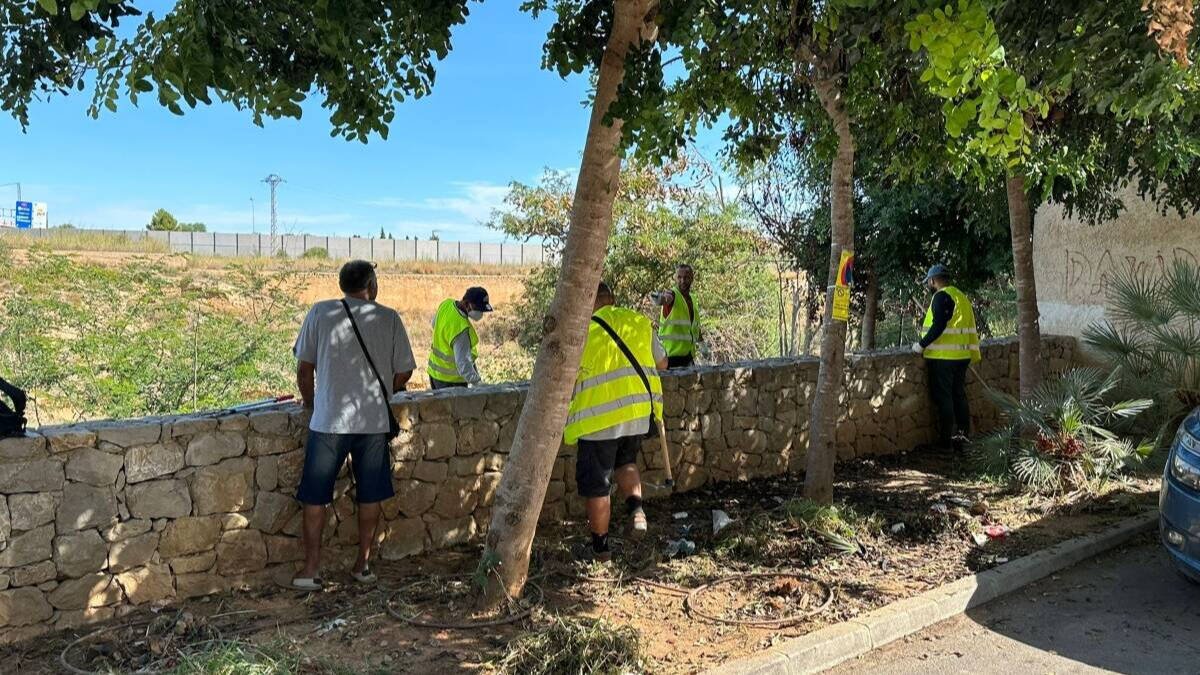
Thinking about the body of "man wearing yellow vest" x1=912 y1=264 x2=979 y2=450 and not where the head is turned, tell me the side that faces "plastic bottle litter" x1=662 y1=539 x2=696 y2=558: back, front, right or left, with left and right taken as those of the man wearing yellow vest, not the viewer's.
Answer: left

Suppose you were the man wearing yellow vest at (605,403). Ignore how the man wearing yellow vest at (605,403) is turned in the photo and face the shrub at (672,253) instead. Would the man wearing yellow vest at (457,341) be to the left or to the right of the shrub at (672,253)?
left

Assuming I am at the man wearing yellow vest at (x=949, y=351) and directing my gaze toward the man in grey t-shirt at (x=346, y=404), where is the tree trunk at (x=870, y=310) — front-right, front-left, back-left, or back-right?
back-right

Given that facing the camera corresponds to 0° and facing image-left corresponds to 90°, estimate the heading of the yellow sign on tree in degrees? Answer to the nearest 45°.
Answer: approximately 0°

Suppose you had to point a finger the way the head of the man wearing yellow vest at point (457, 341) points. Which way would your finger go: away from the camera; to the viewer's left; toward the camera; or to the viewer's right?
to the viewer's right

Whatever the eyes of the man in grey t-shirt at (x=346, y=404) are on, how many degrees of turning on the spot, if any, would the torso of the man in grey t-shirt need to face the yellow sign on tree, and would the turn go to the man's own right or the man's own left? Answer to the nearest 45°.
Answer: approximately 90° to the man's own right

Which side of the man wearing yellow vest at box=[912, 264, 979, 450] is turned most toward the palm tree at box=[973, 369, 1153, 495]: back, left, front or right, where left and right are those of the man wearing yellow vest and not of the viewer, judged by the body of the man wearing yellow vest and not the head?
back

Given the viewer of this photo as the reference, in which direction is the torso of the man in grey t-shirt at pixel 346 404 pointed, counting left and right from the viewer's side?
facing away from the viewer

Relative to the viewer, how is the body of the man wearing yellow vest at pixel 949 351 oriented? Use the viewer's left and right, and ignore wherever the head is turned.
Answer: facing away from the viewer and to the left of the viewer

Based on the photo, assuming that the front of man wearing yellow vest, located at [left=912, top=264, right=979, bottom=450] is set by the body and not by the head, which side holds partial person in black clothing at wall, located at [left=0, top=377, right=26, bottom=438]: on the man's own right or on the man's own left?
on the man's own left

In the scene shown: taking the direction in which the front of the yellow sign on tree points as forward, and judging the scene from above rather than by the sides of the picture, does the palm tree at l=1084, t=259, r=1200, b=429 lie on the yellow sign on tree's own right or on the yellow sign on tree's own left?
on the yellow sign on tree's own left

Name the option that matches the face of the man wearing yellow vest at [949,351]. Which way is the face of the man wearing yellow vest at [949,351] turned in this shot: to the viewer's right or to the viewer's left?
to the viewer's left

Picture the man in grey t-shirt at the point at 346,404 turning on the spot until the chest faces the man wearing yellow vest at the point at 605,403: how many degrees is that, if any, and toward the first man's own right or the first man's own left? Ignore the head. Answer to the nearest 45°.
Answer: approximately 90° to the first man's own right

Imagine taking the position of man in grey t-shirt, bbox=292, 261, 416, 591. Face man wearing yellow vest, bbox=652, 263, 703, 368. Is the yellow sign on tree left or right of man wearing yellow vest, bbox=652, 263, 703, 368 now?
right

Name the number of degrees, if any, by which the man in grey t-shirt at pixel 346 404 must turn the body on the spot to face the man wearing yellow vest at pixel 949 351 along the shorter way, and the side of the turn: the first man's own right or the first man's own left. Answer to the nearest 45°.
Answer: approximately 45° to the first man's own right
